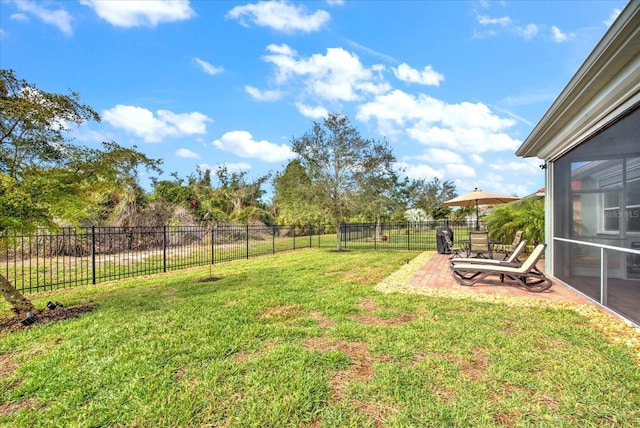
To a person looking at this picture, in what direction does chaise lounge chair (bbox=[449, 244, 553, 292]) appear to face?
facing to the left of the viewer
